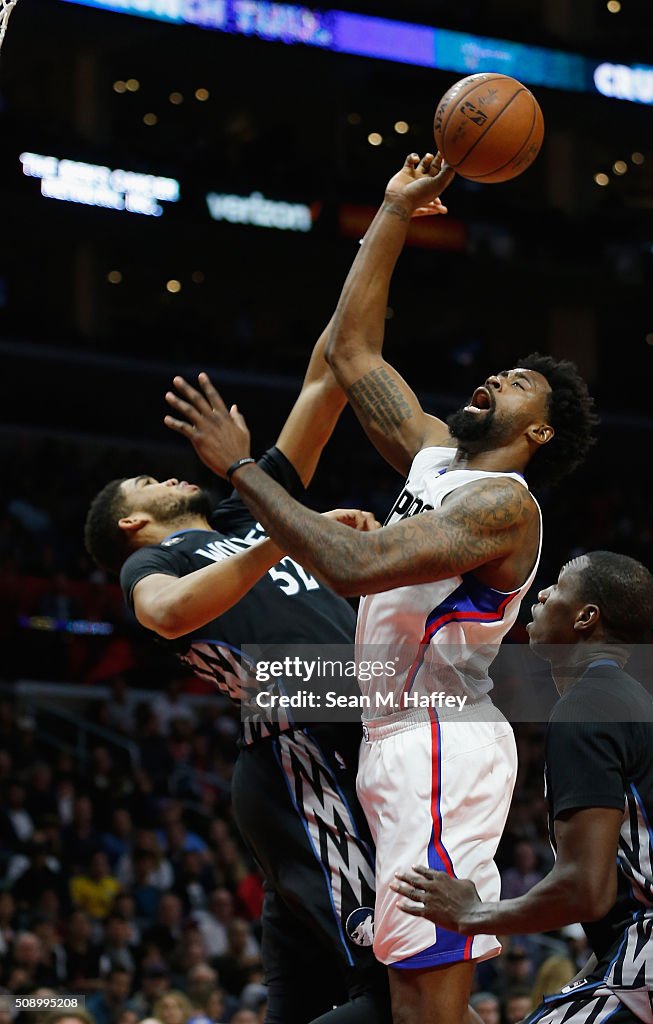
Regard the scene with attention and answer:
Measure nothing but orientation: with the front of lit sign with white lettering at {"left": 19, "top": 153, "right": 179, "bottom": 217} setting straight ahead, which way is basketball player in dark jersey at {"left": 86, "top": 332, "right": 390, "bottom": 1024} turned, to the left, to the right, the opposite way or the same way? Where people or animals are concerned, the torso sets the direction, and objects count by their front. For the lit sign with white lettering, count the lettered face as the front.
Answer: to the left

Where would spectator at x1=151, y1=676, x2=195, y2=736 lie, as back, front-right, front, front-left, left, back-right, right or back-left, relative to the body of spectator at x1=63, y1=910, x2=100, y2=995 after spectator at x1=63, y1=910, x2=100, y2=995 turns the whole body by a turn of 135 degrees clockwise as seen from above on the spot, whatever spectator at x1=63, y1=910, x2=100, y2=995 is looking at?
front-right

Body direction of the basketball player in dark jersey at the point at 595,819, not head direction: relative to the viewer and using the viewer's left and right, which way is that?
facing to the left of the viewer

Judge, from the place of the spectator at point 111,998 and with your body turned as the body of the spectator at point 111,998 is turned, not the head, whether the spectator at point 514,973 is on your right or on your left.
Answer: on your left

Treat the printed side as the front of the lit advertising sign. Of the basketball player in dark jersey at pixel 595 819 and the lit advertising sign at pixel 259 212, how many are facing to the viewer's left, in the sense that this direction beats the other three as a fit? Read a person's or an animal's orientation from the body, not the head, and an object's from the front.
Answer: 1
